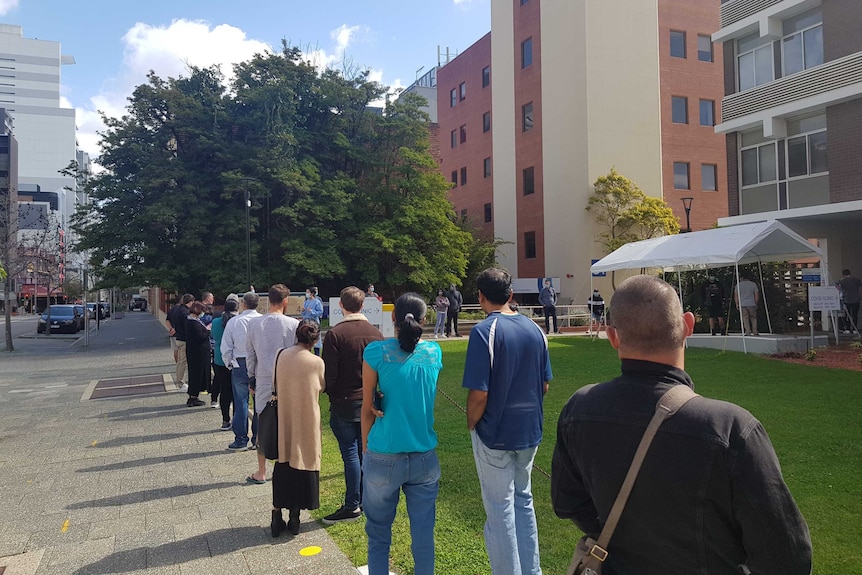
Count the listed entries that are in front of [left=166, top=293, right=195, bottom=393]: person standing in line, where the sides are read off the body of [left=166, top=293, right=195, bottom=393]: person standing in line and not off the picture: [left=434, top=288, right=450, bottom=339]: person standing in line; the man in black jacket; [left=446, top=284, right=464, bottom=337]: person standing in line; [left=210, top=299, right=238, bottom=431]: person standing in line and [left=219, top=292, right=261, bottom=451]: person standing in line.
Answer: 2

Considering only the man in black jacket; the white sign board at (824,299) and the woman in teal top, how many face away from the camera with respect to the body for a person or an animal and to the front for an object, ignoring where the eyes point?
2

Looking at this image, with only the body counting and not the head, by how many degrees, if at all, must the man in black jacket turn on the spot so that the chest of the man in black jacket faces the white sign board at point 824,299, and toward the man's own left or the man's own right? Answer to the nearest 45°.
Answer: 0° — they already face it

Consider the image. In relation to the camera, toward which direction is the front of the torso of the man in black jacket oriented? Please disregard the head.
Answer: away from the camera

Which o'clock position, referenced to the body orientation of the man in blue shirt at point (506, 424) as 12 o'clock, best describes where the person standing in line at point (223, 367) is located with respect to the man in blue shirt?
The person standing in line is roughly at 12 o'clock from the man in blue shirt.

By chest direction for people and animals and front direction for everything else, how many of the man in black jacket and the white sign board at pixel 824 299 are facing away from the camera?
1

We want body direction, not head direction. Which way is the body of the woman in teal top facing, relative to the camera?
away from the camera

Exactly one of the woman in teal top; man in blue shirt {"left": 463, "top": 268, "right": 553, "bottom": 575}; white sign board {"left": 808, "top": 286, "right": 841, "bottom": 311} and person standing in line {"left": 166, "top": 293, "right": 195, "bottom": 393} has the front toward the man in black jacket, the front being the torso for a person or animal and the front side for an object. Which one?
the white sign board

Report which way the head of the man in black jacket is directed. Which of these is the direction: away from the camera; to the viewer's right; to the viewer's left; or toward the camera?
away from the camera

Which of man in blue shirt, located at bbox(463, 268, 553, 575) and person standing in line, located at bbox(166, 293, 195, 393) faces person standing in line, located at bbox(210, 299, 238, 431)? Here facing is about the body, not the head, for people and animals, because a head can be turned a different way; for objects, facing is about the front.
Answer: the man in blue shirt

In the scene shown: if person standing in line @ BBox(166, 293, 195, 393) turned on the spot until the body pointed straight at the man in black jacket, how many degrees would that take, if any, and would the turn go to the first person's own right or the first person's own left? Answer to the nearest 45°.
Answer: approximately 135° to the first person's own right

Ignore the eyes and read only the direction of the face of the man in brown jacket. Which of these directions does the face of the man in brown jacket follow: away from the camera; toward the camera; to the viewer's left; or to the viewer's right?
away from the camera

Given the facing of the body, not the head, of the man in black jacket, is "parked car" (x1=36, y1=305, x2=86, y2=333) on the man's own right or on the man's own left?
on the man's own left

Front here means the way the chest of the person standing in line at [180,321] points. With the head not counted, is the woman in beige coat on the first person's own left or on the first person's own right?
on the first person's own right

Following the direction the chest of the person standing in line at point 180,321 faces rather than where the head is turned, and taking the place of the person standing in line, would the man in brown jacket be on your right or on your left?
on your right

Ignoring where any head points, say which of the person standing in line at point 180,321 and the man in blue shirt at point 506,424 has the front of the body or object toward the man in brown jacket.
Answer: the man in blue shirt

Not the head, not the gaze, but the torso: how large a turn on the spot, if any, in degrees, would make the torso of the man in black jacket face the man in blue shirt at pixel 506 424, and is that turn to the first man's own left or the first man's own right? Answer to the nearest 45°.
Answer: approximately 45° to the first man's own left

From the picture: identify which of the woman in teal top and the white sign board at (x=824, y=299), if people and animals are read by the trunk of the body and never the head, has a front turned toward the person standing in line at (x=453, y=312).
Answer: the woman in teal top
